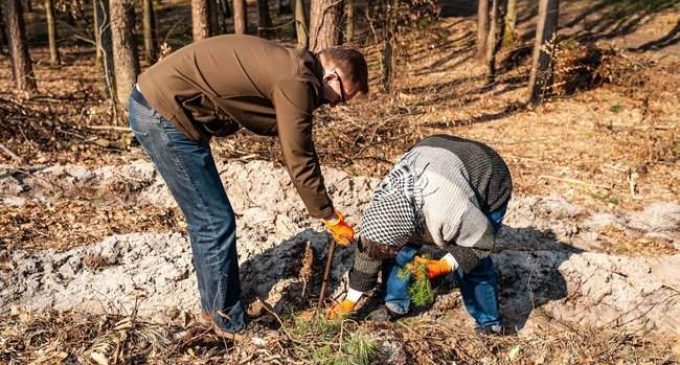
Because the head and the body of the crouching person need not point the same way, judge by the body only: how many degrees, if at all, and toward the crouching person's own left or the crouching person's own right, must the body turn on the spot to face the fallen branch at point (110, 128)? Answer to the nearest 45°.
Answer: approximately 90° to the crouching person's own right

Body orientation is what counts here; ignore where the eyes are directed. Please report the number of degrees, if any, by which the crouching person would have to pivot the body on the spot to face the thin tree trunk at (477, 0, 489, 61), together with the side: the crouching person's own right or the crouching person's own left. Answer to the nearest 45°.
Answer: approximately 135° to the crouching person's own right

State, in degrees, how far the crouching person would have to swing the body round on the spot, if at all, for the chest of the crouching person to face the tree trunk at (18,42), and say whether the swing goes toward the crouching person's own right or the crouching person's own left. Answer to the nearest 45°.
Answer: approximately 90° to the crouching person's own right

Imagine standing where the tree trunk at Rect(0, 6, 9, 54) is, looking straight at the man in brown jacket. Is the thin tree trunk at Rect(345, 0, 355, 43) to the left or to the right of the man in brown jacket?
left

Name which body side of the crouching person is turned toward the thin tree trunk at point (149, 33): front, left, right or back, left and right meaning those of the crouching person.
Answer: right

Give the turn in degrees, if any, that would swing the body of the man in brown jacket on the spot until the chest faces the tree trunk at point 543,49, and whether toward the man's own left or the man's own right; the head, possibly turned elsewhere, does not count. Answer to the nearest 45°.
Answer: approximately 45° to the man's own left

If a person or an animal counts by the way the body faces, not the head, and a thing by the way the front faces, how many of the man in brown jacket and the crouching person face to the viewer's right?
1

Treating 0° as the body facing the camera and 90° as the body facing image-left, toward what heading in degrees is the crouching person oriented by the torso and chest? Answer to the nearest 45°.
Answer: approximately 45°

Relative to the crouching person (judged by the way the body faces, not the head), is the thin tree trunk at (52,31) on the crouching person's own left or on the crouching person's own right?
on the crouching person's own right

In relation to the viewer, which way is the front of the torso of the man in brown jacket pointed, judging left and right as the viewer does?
facing to the right of the viewer
